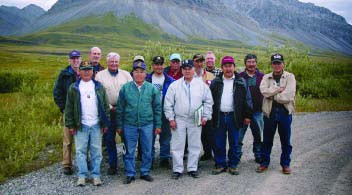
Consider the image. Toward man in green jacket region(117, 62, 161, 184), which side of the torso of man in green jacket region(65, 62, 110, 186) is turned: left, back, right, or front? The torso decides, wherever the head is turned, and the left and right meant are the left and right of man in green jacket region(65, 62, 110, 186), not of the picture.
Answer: left

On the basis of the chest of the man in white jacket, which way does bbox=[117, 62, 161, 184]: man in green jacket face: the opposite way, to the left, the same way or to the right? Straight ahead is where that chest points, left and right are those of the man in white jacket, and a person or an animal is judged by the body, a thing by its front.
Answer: the same way

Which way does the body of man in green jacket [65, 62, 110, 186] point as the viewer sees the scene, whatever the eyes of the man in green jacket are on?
toward the camera

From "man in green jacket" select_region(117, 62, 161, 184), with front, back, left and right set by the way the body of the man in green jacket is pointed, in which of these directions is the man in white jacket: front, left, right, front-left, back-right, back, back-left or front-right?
left

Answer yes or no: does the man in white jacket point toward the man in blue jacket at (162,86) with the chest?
no

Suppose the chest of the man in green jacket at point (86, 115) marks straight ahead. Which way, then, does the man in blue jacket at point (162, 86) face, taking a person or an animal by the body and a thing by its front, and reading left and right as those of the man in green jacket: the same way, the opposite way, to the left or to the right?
the same way

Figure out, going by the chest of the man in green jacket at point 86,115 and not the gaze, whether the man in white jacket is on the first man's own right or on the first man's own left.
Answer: on the first man's own left

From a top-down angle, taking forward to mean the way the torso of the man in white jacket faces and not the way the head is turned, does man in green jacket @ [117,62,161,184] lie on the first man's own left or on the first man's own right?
on the first man's own right

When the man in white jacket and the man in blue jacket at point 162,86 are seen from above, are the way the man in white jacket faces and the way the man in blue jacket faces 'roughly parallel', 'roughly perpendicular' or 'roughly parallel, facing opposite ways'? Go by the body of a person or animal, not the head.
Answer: roughly parallel

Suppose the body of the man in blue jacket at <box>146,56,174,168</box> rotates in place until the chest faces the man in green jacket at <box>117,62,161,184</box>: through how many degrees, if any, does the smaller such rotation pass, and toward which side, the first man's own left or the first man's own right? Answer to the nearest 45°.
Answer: approximately 45° to the first man's own right

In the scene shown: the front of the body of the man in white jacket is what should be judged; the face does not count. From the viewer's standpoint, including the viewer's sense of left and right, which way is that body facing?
facing the viewer

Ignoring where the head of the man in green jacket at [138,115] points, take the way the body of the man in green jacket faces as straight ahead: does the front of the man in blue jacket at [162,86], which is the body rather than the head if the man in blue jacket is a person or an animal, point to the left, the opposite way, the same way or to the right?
the same way

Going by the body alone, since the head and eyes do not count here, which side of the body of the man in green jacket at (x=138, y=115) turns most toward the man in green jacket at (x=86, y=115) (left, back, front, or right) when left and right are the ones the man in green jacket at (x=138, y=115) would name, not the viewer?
right

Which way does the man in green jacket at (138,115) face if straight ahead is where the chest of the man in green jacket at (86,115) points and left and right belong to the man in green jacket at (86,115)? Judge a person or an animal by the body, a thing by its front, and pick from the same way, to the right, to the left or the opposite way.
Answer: the same way
